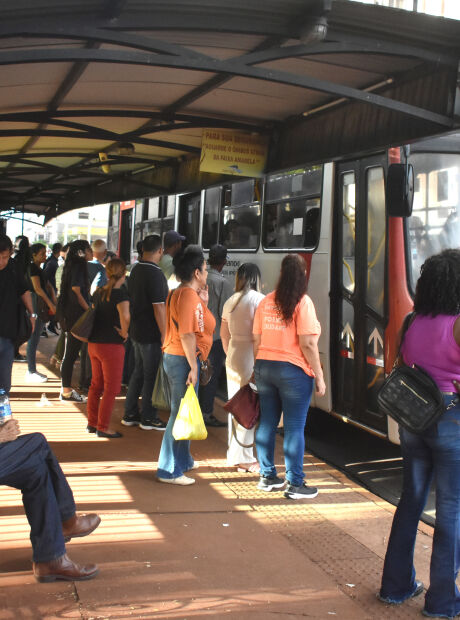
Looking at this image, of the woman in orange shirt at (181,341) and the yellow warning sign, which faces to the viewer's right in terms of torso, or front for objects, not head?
the woman in orange shirt

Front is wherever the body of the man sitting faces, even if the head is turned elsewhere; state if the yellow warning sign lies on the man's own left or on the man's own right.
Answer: on the man's own left

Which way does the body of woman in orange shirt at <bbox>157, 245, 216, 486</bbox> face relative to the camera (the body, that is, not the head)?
to the viewer's right

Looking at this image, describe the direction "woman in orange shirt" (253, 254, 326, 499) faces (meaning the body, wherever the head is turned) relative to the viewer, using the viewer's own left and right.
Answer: facing away from the viewer and to the right of the viewer

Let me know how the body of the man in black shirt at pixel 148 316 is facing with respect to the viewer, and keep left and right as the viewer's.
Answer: facing away from the viewer and to the right of the viewer

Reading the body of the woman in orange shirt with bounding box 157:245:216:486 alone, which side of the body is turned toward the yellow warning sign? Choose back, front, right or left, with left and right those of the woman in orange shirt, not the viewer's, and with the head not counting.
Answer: left

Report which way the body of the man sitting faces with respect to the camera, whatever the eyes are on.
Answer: to the viewer's right

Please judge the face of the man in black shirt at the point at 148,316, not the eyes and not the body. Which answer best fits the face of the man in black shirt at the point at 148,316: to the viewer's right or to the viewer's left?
to the viewer's right

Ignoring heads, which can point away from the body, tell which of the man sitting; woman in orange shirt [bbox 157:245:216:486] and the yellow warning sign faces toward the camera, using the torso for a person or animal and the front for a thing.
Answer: the yellow warning sign

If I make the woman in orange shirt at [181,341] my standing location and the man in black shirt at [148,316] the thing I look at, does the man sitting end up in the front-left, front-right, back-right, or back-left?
back-left
